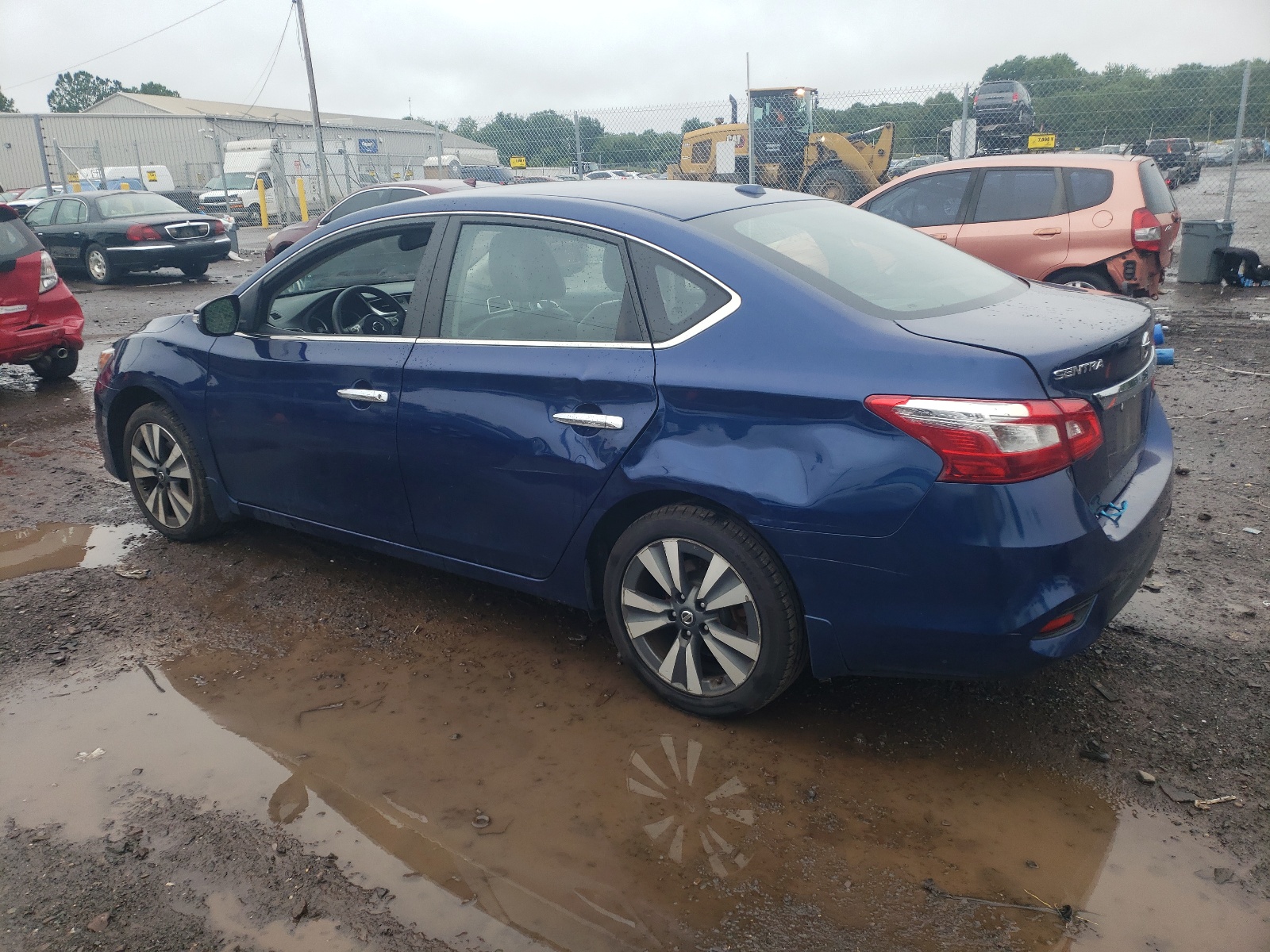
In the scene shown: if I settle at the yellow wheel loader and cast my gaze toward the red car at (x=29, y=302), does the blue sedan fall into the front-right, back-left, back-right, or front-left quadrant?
front-left

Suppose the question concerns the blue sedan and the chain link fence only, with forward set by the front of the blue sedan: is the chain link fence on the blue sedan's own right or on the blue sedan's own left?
on the blue sedan's own right

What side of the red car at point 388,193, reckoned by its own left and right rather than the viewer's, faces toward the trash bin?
back

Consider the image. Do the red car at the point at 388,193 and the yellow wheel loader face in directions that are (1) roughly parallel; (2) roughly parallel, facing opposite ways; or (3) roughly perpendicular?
roughly parallel, facing opposite ways

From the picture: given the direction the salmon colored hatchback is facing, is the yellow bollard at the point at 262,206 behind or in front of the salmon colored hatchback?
in front

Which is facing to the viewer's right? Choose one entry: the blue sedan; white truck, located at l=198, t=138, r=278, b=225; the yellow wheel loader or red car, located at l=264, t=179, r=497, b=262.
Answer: the yellow wheel loader

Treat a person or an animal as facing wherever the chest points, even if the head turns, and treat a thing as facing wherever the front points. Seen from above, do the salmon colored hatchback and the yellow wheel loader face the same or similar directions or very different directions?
very different directions

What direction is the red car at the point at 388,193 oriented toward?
to the viewer's left

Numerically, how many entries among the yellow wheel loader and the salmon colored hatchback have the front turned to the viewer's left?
1

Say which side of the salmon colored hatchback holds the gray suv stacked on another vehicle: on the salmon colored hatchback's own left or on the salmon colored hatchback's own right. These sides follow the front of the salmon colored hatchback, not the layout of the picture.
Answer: on the salmon colored hatchback's own right

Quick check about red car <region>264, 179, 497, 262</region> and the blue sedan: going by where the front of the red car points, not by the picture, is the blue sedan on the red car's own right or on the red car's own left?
on the red car's own left

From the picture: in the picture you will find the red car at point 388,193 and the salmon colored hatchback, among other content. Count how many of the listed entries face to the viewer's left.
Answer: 2

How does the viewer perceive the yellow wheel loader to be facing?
facing to the right of the viewer

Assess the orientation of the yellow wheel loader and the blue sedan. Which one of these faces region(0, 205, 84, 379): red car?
the blue sedan

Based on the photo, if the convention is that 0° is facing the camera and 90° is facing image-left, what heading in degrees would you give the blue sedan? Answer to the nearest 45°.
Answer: approximately 135°

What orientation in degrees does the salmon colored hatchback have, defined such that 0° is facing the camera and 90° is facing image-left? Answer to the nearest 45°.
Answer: approximately 90°
